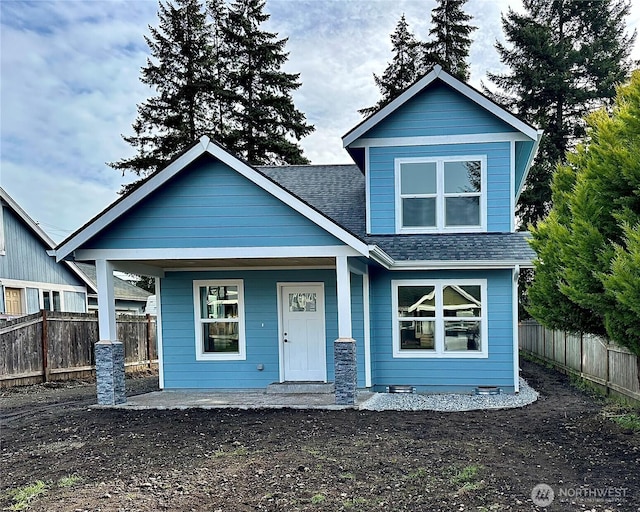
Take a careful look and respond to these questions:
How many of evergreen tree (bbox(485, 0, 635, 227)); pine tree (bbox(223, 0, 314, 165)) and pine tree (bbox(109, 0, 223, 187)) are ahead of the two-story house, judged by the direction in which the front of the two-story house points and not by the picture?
0

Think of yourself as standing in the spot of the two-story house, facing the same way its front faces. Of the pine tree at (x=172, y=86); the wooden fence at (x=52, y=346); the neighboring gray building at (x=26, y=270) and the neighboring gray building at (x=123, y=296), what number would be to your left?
0

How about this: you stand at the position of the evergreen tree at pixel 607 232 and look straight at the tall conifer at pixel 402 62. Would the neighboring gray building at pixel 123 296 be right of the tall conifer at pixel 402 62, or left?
left

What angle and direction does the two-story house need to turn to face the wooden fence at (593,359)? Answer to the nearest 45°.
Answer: approximately 90° to its left

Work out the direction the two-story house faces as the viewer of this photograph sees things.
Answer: facing the viewer

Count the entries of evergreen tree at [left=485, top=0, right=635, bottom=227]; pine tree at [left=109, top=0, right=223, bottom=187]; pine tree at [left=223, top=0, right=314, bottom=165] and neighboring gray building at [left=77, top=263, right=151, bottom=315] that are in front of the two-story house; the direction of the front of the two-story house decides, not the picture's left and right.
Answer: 0

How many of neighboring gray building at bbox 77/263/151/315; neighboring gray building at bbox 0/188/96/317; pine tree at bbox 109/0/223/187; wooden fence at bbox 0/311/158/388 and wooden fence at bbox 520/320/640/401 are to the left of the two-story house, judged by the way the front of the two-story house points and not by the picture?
1

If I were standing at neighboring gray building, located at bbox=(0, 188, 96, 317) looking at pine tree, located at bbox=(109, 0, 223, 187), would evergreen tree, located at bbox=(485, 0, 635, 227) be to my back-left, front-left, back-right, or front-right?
front-right

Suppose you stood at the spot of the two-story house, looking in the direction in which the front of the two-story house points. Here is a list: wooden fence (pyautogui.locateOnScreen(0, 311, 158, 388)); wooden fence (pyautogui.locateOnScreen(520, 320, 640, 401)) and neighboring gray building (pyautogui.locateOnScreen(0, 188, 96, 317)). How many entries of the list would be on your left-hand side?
1

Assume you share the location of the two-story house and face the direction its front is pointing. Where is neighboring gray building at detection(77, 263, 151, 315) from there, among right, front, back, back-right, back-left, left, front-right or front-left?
back-right

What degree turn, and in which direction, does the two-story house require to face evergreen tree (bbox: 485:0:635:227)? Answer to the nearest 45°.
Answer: approximately 135° to its left
